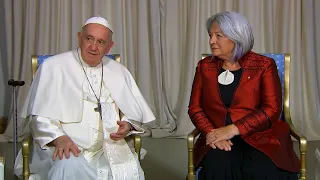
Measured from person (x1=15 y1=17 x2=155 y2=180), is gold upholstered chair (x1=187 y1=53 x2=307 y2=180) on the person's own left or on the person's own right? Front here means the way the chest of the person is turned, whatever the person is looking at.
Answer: on the person's own left

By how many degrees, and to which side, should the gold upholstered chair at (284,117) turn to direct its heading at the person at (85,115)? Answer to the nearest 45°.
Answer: approximately 45° to its right

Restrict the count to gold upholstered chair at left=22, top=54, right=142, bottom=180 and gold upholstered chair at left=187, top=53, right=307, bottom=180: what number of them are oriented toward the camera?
2

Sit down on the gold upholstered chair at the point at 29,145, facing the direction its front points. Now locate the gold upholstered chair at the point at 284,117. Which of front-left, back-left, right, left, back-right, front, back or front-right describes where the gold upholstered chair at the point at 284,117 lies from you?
left

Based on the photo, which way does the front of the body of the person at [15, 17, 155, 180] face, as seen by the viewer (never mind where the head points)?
toward the camera

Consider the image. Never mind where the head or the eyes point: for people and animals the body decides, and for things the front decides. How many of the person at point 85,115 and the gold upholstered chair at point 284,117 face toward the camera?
2

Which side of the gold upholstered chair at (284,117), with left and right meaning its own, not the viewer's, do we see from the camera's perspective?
front

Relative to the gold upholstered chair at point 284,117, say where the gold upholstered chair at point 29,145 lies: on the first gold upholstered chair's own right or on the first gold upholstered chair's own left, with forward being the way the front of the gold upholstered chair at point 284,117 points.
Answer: on the first gold upholstered chair's own right
